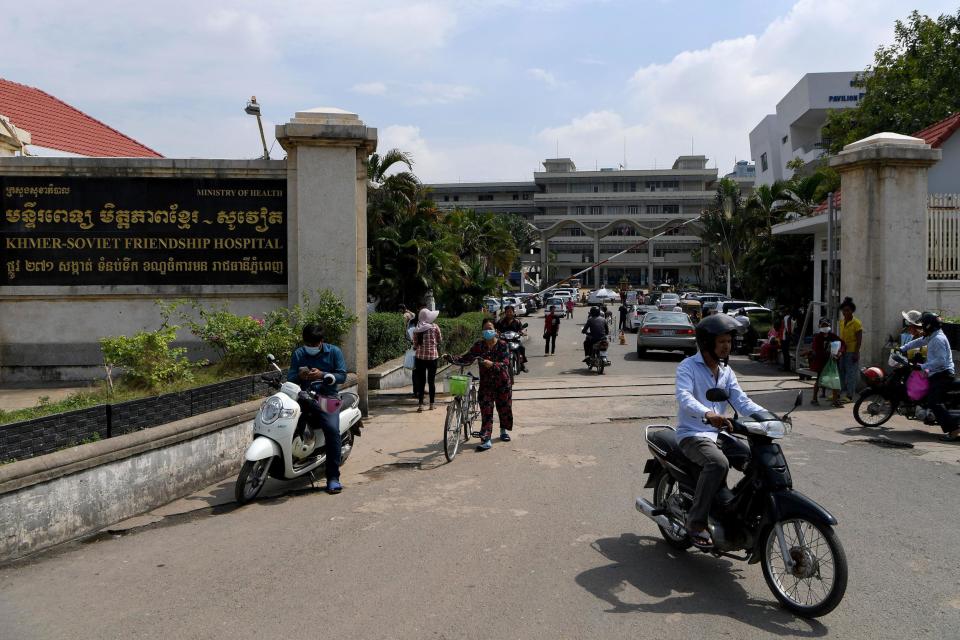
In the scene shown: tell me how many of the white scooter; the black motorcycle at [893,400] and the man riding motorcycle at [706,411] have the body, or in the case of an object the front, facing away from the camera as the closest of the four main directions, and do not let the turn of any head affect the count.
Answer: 0

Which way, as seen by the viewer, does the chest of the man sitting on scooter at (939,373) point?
to the viewer's left

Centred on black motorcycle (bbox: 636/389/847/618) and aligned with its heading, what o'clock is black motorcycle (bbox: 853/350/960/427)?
black motorcycle (bbox: 853/350/960/427) is roughly at 8 o'clock from black motorcycle (bbox: 636/389/847/618).

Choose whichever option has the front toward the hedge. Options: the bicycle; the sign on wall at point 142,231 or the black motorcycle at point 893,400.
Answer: the black motorcycle

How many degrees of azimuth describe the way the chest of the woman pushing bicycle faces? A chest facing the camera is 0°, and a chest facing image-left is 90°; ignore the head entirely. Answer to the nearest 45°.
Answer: approximately 0°

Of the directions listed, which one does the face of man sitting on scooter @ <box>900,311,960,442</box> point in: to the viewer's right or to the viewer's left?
to the viewer's left

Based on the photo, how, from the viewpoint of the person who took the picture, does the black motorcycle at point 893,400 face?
facing to the left of the viewer

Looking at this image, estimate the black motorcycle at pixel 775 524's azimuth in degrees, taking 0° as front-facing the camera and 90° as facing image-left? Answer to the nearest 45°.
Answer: approximately 315°

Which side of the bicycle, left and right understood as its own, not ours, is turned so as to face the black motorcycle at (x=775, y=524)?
left

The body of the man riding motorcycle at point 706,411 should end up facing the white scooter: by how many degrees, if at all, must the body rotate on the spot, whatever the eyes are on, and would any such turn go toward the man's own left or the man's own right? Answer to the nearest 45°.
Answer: approximately 135° to the man's own right

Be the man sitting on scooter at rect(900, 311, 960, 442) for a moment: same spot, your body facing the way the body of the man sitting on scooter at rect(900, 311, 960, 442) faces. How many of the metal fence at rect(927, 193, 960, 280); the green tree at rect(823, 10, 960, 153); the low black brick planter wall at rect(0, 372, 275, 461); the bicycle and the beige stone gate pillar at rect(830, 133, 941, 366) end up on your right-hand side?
3

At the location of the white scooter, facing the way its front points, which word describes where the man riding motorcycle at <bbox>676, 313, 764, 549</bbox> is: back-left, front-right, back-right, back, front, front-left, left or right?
left
